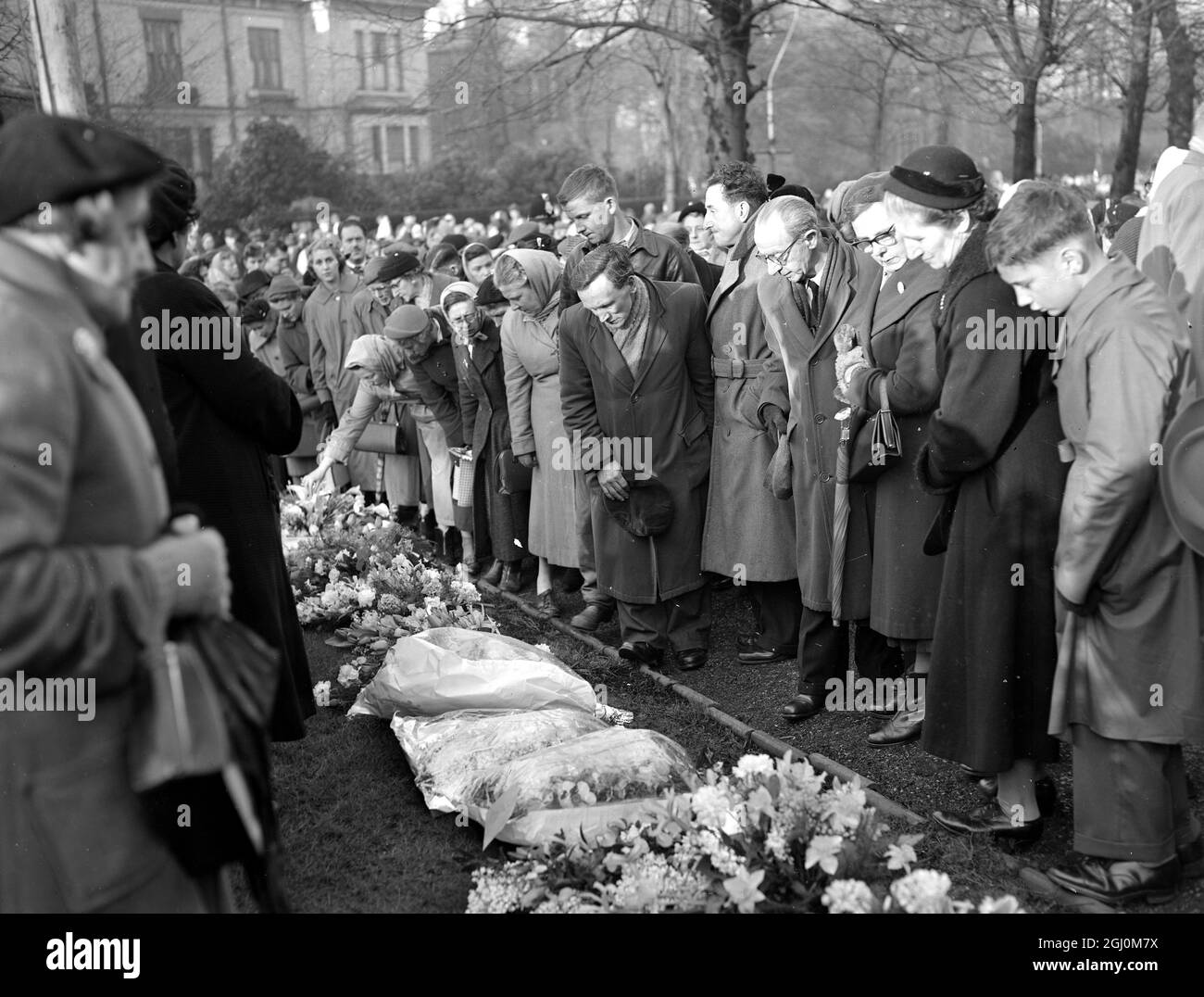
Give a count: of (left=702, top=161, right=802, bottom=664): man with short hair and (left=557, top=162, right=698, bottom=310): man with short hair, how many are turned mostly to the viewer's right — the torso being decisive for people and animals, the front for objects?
0

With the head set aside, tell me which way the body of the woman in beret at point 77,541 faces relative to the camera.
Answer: to the viewer's right

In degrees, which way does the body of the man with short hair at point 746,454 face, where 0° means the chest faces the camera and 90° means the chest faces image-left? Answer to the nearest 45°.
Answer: approximately 90°

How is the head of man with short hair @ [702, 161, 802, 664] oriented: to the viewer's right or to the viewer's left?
to the viewer's left

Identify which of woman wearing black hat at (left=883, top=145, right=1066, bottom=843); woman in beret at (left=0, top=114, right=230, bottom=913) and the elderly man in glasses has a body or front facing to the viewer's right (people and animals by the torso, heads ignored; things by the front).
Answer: the woman in beret

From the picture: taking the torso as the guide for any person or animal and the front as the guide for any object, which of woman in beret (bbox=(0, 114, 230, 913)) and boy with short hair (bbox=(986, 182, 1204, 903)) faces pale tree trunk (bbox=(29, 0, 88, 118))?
the boy with short hair

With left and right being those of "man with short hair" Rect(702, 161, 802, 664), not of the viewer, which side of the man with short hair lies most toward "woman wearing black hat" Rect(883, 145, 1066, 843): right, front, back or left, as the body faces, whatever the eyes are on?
left

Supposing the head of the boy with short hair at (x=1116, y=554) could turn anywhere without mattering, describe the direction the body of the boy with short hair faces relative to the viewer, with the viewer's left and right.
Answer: facing to the left of the viewer

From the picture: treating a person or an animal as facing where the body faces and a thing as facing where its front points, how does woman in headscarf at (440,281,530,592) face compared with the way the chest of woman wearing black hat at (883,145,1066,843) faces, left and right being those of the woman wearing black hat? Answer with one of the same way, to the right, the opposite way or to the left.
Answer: to the left

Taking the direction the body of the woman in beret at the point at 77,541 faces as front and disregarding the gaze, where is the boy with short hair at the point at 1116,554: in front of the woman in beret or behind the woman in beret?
in front

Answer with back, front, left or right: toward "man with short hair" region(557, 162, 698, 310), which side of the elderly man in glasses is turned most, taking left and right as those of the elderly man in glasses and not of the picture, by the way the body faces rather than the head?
right
